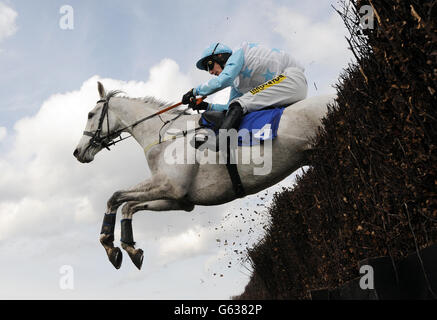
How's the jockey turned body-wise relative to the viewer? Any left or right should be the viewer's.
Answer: facing to the left of the viewer
